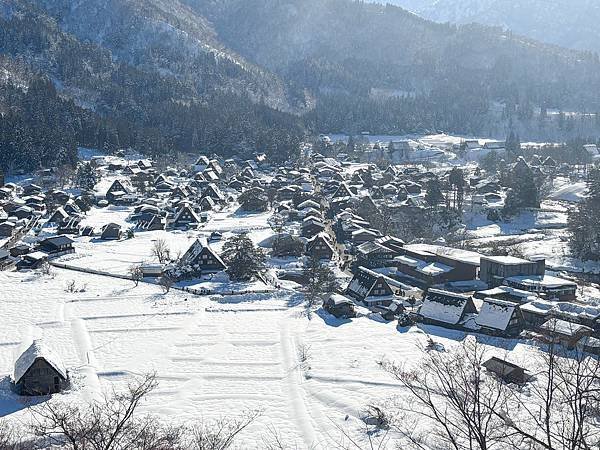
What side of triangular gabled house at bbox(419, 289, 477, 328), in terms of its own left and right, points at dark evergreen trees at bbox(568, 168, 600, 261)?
left

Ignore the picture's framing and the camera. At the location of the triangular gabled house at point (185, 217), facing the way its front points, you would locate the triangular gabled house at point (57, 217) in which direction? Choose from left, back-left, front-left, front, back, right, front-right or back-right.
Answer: right

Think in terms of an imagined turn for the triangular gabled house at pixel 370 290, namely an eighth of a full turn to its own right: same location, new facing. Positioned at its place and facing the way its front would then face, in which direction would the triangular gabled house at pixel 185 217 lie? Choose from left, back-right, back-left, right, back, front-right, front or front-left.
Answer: back-right

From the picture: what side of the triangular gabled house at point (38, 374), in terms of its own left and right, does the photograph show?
front

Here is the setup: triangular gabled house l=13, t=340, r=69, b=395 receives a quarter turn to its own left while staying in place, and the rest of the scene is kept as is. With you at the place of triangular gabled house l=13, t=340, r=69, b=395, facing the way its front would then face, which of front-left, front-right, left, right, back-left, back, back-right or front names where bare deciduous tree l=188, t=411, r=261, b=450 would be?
front-right

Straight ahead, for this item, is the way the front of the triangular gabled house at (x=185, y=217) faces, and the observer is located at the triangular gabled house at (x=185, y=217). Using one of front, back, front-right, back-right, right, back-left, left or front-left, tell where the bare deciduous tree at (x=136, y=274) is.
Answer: front

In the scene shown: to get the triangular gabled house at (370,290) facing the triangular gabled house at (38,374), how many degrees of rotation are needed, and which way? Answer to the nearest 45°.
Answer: approximately 90° to its right

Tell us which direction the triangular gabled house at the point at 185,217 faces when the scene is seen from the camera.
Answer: facing the viewer

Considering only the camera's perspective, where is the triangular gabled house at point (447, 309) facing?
facing the viewer and to the right of the viewer

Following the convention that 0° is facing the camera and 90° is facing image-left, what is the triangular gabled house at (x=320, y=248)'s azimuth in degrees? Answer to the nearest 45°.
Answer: approximately 0°
